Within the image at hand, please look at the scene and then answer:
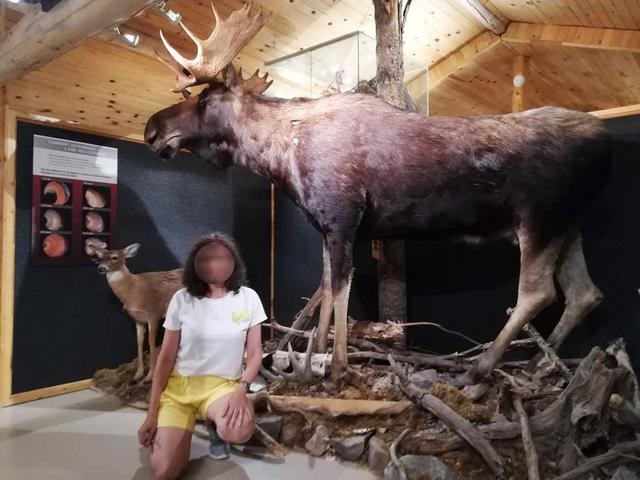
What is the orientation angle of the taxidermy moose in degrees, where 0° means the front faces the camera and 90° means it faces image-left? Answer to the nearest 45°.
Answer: approximately 90°

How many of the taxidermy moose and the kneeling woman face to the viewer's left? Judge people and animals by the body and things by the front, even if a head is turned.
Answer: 1

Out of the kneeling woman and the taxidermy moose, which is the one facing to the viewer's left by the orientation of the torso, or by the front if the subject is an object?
the taxidermy moose

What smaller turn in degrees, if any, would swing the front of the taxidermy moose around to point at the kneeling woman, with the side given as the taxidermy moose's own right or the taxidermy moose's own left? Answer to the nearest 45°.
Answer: approximately 45° to the taxidermy moose's own left

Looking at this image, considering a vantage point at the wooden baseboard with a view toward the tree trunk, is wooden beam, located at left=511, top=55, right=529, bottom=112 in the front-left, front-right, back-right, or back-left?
front-left

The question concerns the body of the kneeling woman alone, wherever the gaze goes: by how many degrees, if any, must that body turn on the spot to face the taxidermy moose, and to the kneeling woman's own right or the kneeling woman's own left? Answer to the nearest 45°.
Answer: approximately 90° to the kneeling woman's own left

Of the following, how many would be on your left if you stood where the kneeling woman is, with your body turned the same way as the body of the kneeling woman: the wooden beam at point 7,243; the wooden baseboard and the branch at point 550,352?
1

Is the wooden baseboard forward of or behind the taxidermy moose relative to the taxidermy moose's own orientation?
forward

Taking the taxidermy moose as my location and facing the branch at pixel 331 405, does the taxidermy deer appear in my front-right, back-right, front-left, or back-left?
front-right

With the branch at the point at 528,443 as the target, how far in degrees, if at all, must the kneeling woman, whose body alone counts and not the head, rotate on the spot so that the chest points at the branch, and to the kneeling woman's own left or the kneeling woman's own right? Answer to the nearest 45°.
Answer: approximately 45° to the kneeling woman's own left

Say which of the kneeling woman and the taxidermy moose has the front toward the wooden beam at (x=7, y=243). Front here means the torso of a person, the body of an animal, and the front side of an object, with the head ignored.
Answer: the taxidermy moose

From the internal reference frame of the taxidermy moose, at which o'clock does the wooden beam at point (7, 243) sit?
The wooden beam is roughly at 12 o'clock from the taxidermy moose.

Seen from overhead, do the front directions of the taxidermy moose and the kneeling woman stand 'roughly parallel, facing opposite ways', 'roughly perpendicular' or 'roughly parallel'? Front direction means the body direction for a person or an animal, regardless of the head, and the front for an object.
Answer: roughly perpendicular

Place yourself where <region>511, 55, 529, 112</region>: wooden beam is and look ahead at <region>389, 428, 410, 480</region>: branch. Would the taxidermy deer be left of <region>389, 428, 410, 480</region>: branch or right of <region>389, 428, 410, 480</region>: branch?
right

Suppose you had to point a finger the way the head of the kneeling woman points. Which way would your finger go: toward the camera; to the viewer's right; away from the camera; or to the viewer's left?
toward the camera

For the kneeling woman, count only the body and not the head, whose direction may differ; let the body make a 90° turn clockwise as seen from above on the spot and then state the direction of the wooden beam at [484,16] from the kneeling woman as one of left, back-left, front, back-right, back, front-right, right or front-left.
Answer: back-right

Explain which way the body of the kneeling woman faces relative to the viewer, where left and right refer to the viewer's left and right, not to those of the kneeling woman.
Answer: facing the viewer
